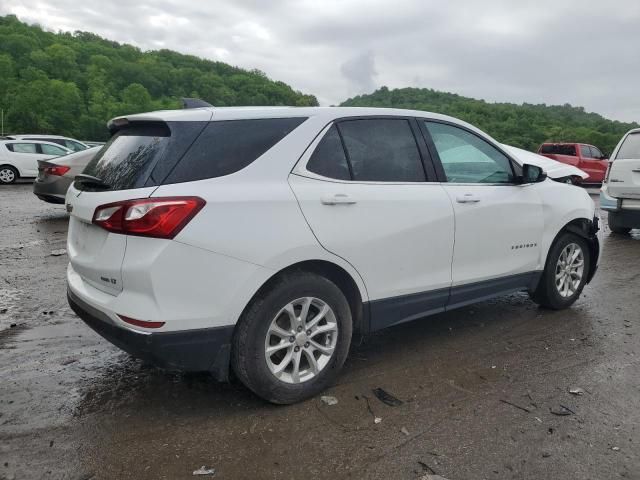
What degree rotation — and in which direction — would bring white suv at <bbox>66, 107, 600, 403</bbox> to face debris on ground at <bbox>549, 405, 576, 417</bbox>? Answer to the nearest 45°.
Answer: approximately 45° to its right

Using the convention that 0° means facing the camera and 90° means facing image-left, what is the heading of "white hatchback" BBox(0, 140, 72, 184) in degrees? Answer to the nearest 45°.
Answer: approximately 270°

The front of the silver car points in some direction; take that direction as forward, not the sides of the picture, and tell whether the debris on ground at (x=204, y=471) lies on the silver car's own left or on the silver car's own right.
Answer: on the silver car's own right

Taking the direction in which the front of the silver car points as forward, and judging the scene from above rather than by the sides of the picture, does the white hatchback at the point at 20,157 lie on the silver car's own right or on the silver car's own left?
on the silver car's own left

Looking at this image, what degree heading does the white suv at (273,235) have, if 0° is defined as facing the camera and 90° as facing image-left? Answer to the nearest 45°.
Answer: approximately 225°

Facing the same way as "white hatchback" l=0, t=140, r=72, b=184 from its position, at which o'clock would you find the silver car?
The silver car is roughly at 3 o'clock from the white hatchback.

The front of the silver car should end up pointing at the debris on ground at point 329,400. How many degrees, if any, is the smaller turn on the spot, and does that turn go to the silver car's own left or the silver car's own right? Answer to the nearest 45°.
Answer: approximately 135° to the silver car's own right

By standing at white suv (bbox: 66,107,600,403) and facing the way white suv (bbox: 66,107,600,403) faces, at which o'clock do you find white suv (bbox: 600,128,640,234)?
white suv (bbox: 600,128,640,234) is roughly at 12 o'clock from white suv (bbox: 66,107,600,403).

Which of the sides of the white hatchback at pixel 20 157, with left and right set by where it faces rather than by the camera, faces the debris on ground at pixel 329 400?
right

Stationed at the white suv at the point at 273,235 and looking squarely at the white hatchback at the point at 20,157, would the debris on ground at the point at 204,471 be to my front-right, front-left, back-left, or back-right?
back-left

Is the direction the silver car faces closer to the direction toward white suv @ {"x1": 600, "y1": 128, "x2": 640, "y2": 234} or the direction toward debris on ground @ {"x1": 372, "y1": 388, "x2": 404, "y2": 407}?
the white suv

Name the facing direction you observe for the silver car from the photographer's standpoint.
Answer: facing away from the viewer and to the right of the viewer
